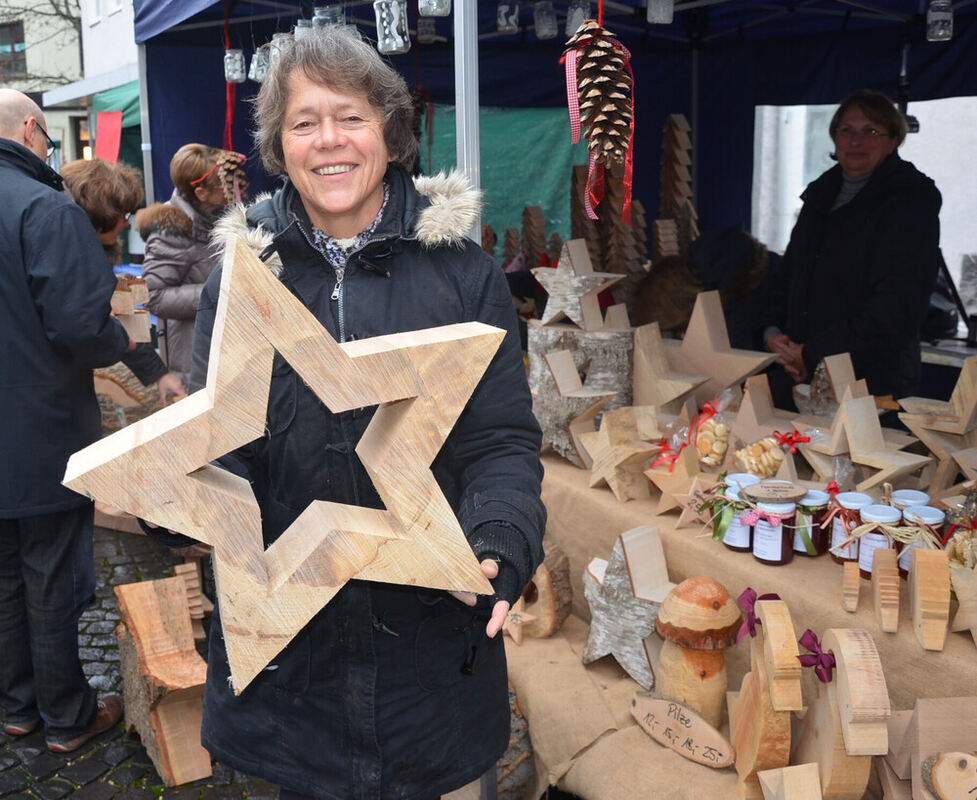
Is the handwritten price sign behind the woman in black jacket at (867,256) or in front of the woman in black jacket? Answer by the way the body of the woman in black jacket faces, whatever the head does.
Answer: in front

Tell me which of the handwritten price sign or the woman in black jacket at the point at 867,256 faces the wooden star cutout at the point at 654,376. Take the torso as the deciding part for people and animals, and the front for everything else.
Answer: the woman in black jacket

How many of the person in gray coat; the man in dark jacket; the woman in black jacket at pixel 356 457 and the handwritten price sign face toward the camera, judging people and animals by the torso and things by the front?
2

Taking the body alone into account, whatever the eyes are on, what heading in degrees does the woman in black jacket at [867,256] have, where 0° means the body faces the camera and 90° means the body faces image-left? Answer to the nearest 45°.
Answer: approximately 45°

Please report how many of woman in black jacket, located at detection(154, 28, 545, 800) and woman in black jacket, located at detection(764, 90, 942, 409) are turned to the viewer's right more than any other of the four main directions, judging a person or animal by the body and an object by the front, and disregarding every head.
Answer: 0

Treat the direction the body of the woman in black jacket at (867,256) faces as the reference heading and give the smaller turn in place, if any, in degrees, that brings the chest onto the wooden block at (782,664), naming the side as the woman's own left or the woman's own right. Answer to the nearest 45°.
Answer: approximately 45° to the woman's own left
